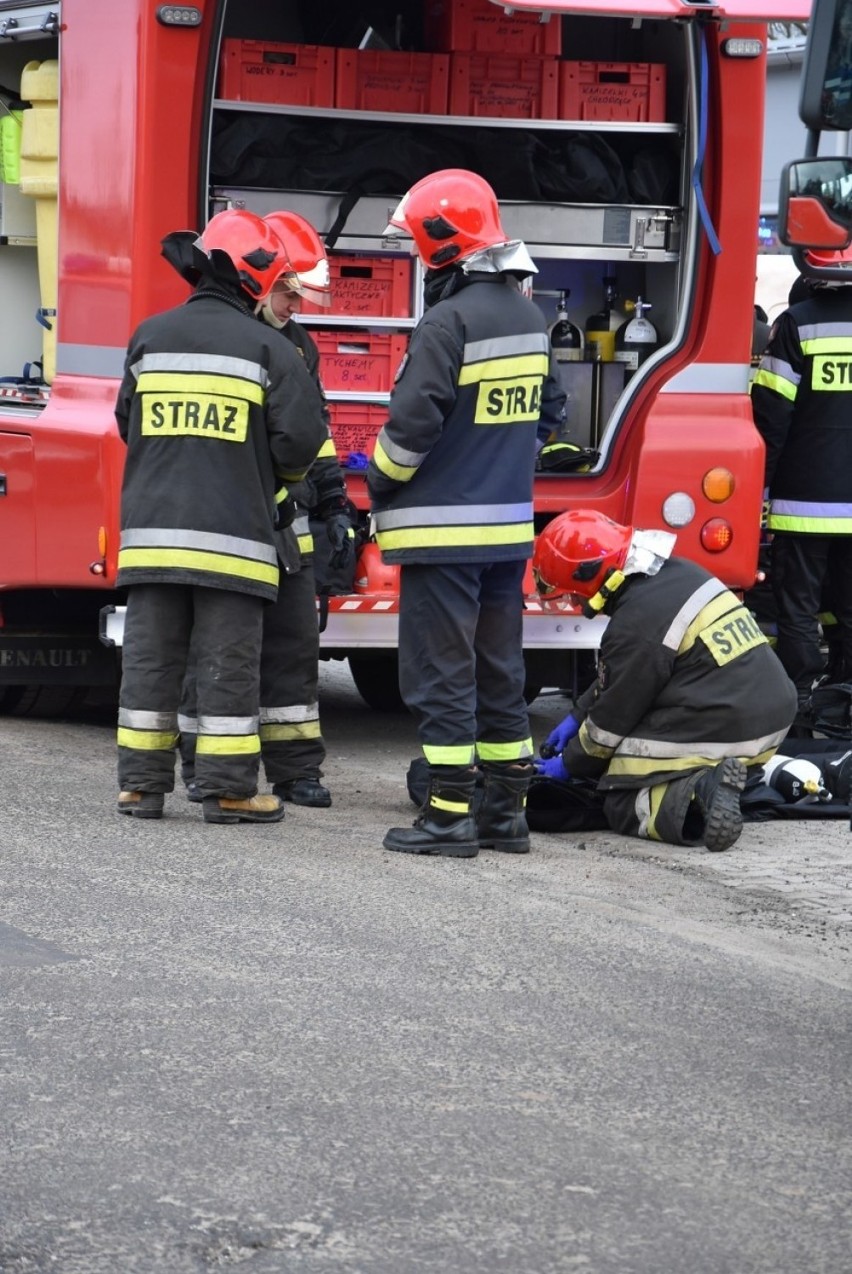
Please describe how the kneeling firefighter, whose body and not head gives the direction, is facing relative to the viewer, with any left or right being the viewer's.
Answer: facing away from the viewer and to the left of the viewer

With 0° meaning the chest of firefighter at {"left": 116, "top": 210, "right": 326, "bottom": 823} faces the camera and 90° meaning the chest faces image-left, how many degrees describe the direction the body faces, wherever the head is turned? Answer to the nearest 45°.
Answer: approximately 225°

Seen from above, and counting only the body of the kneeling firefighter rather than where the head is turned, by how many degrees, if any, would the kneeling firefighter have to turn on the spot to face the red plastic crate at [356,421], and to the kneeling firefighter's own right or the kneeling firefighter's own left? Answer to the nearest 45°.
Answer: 0° — they already face it

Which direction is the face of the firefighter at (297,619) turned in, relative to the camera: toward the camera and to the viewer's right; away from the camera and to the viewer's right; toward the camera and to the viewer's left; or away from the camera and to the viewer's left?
toward the camera and to the viewer's right

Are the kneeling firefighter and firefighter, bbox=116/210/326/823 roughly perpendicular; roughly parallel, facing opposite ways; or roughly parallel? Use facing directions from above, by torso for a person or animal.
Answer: roughly perpendicular

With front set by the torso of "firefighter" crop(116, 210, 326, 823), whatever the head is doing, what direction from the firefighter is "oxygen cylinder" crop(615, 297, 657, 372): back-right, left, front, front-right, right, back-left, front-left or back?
front

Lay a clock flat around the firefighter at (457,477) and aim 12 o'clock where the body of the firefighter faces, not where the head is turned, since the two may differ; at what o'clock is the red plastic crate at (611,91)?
The red plastic crate is roughly at 2 o'clock from the firefighter.

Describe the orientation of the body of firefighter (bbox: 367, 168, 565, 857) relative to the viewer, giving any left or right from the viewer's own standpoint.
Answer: facing away from the viewer and to the left of the viewer

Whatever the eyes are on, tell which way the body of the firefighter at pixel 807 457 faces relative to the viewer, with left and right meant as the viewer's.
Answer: facing away from the viewer

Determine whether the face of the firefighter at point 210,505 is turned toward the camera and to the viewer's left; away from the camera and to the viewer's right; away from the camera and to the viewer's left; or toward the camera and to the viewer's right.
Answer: away from the camera and to the viewer's right

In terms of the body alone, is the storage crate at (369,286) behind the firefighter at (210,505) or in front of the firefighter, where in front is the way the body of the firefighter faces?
in front
